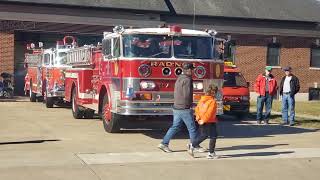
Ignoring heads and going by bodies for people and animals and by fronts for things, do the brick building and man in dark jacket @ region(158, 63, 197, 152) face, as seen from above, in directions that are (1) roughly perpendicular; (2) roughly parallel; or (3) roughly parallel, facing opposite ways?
roughly perpendicular

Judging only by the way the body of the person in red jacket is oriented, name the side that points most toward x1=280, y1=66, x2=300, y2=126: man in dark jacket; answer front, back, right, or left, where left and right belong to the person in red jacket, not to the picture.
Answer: left

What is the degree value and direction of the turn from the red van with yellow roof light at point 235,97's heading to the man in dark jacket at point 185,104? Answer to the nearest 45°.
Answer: approximately 45° to its right

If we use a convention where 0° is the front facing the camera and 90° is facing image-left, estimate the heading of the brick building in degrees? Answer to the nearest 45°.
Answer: approximately 0°
